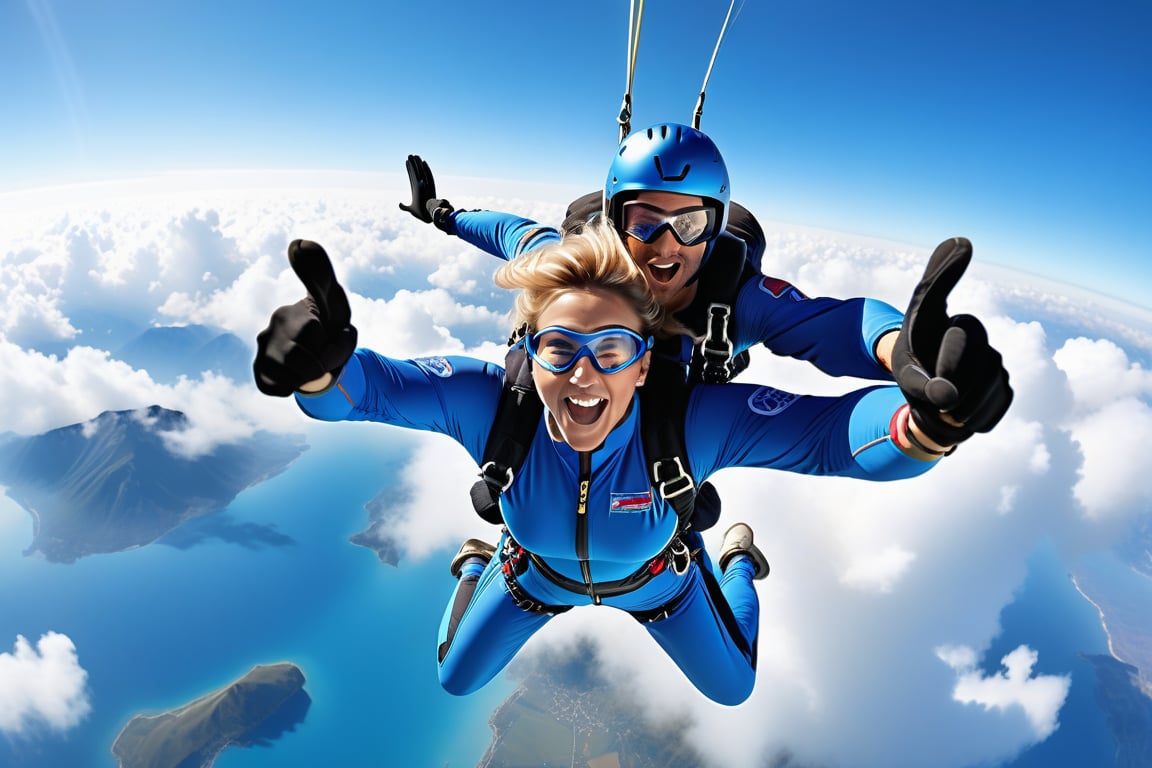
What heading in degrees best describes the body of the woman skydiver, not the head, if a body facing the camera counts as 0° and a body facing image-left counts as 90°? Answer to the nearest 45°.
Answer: approximately 0°
